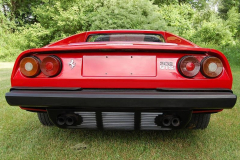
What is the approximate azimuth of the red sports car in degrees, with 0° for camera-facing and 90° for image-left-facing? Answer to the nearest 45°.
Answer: approximately 180°
